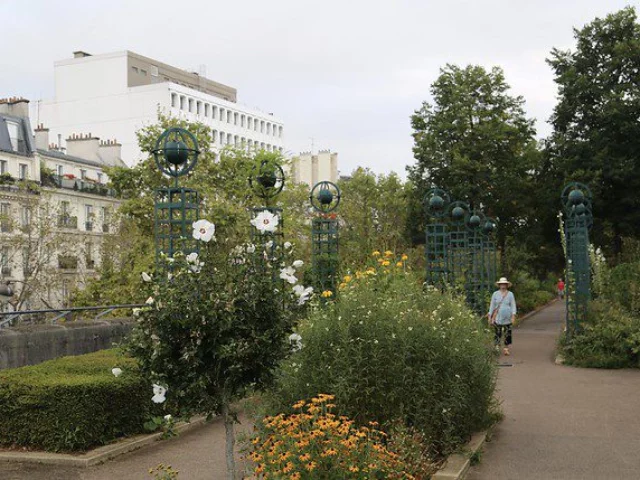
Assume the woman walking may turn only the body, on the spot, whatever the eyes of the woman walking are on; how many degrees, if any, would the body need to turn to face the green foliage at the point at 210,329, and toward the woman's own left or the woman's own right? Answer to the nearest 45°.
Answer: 0° — they already face it

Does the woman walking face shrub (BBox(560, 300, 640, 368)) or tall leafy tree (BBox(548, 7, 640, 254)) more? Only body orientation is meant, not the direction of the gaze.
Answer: the shrub

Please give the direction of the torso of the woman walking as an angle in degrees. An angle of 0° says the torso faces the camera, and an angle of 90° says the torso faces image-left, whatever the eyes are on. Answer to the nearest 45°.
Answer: approximately 0°

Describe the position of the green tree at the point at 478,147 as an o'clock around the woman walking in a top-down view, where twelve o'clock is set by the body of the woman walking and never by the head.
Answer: The green tree is roughly at 6 o'clock from the woman walking.

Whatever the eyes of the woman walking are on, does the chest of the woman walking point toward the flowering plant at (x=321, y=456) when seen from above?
yes

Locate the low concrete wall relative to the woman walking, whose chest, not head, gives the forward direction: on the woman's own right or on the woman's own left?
on the woman's own right

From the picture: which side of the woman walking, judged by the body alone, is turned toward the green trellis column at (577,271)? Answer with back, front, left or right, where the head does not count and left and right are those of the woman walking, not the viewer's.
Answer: left

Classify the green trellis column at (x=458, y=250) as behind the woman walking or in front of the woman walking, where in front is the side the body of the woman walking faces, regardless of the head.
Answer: behind
